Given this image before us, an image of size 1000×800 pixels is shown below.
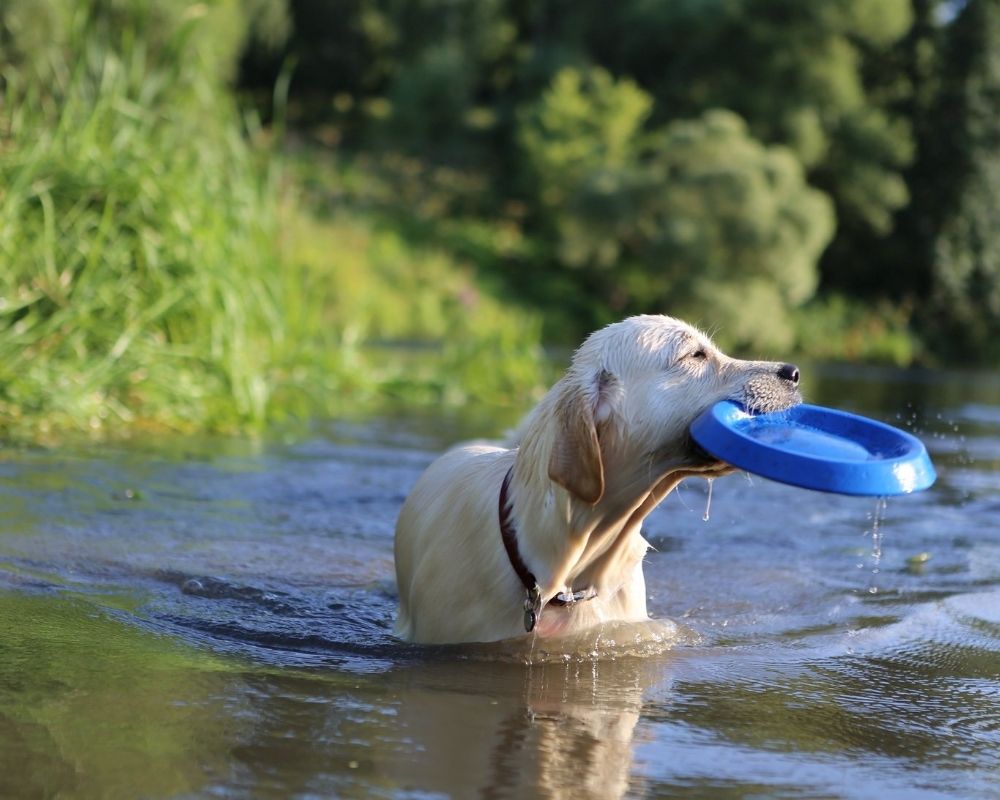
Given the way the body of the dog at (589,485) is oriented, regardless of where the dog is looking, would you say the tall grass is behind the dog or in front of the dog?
behind

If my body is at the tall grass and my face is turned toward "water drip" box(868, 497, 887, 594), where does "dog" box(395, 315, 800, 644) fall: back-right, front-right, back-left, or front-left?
front-right

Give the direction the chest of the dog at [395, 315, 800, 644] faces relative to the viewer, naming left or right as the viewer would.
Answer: facing the viewer and to the right of the viewer

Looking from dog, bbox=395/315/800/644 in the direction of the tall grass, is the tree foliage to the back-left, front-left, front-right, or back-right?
front-right

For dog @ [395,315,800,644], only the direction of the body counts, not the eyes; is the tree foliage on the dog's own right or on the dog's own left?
on the dog's own left
